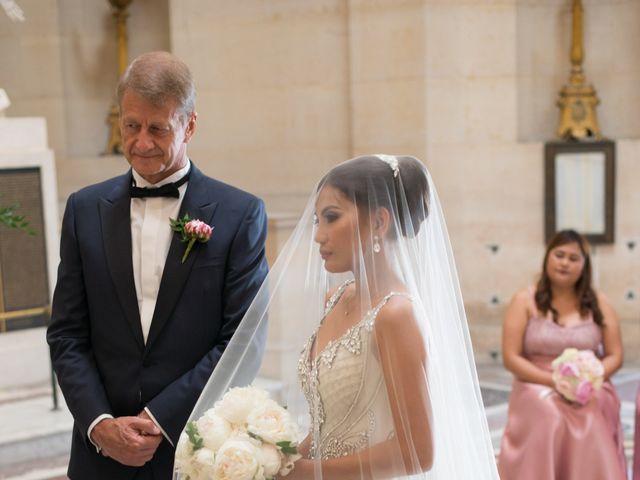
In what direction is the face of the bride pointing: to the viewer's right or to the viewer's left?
to the viewer's left

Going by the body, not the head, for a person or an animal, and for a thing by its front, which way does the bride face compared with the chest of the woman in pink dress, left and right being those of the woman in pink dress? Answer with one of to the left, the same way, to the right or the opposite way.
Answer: to the right

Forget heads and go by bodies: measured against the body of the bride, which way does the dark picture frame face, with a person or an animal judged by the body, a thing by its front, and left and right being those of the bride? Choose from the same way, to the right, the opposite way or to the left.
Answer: to the left

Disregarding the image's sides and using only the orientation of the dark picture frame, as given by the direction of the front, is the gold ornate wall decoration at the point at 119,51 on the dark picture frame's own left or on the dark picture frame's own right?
on the dark picture frame's own right

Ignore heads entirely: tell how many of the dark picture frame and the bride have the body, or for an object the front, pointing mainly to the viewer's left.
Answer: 1

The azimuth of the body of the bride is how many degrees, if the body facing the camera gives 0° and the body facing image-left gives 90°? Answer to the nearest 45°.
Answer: approximately 90°

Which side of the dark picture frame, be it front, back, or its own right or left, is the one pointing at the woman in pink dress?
front

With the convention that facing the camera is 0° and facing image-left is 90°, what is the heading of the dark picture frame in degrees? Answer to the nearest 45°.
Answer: approximately 0°

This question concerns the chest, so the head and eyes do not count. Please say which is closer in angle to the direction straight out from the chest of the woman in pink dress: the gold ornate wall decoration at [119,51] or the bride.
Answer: the bride

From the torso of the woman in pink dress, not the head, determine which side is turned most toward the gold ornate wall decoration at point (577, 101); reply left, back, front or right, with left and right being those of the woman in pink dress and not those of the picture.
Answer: back

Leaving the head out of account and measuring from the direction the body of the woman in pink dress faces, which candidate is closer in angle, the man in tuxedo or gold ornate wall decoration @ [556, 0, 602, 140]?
the man in tuxedo

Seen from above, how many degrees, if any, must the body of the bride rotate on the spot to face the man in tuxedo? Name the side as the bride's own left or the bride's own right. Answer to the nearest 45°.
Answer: approximately 45° to the bride's own right

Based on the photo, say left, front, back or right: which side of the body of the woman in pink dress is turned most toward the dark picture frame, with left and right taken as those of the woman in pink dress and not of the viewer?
back
